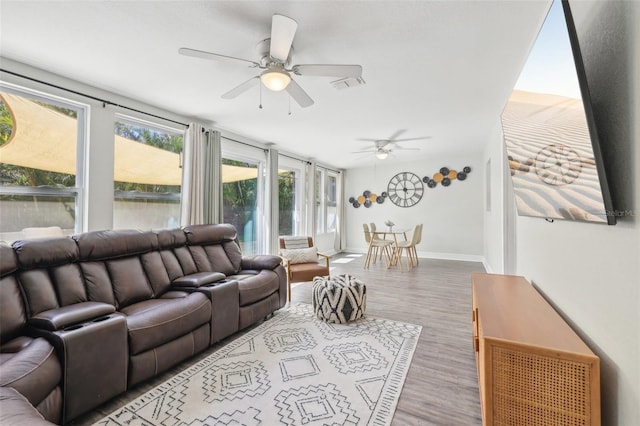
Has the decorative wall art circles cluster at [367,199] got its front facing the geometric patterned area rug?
yes

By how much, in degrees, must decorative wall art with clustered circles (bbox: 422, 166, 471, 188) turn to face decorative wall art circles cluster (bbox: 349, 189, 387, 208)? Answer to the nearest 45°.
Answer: approximately 90° to its right

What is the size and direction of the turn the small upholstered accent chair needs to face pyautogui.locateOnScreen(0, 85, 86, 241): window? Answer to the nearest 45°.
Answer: approximately 90° to its right

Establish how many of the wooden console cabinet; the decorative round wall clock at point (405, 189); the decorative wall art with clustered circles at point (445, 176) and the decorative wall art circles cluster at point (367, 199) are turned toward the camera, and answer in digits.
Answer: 3

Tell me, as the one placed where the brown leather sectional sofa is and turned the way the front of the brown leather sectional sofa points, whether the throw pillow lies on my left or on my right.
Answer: on my left

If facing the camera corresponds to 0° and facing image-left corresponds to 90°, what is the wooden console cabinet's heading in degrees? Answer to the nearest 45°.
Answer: approximately 90°

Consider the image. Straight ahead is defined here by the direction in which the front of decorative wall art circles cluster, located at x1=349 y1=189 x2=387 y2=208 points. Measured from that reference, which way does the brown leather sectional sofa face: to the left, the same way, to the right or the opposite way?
to the left

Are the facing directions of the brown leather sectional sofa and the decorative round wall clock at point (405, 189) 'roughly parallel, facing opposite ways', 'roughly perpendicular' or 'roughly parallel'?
roughly perpendicular
